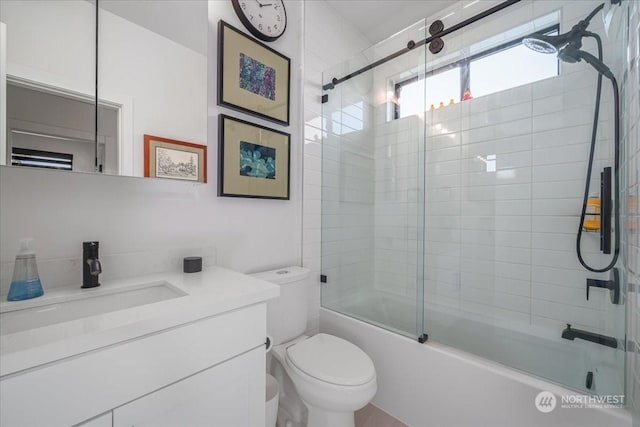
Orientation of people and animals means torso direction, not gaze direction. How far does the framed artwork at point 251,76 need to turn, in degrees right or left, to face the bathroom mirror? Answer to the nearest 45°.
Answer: approximately 90° to its right

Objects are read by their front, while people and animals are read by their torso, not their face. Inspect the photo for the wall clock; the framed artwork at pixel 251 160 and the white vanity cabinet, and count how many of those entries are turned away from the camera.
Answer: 0

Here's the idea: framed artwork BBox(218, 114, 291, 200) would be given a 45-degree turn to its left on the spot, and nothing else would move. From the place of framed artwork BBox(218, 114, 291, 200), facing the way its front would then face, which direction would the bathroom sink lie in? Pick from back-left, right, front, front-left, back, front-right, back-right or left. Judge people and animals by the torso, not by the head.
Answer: back-right

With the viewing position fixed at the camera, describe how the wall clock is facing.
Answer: facing the viewer and to the right of the viewer

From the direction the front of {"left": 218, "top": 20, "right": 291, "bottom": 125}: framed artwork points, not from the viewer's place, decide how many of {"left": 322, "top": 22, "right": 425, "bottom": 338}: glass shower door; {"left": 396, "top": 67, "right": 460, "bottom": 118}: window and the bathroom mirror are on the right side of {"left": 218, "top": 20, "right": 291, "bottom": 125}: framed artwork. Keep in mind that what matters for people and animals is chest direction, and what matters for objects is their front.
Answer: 1

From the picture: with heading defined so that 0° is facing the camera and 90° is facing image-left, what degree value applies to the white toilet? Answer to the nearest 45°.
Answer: approximately 315°

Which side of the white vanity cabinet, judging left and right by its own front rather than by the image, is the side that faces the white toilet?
left

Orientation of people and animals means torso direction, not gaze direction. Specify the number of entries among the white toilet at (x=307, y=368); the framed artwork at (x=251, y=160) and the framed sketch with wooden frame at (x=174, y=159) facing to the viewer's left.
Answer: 0

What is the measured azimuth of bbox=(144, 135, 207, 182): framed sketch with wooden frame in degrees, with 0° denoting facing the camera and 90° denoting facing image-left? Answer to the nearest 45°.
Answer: approximately 315°

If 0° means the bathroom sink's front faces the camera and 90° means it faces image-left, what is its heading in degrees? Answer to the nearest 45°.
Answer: approximately 315°
